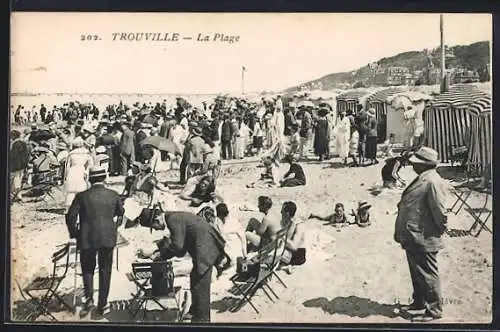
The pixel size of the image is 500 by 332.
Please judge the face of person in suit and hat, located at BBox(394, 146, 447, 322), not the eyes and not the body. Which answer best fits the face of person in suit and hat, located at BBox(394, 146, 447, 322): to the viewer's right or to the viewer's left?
to the viewer's left

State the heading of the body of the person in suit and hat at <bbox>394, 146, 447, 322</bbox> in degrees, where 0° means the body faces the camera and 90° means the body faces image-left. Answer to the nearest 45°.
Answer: approximately 90°

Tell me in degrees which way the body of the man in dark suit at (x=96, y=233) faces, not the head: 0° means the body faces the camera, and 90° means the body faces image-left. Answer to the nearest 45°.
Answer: approximately 180°

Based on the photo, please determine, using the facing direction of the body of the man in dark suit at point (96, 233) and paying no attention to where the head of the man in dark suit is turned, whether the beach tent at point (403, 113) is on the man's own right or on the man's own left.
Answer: on the man's own right

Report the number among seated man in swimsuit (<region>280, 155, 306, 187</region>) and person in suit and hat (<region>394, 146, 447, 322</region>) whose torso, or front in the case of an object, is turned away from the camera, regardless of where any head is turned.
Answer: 0

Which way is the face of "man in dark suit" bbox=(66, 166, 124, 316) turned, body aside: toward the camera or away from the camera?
away from the camera

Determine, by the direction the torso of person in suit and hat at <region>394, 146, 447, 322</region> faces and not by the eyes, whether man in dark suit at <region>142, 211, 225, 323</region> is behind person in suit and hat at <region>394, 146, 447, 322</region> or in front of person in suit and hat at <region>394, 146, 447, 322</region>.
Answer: in front

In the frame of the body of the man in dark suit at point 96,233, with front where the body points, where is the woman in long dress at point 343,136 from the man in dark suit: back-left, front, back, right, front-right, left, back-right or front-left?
right
